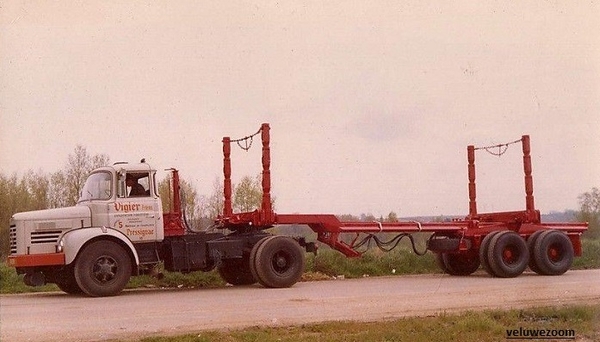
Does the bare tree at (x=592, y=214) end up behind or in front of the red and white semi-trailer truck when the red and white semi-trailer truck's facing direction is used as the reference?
behind

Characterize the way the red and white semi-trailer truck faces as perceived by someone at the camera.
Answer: facing the viewer and to the left of the viewer

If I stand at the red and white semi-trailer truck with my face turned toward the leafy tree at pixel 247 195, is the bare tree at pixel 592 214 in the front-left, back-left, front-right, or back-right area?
front-right
